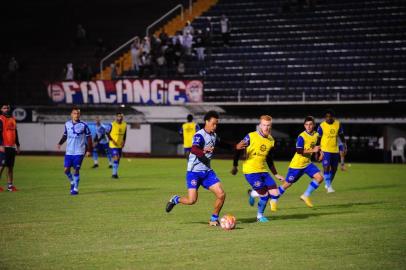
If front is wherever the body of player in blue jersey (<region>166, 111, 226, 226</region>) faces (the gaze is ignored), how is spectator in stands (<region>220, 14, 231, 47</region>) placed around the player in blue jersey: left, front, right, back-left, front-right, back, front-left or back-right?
back-left

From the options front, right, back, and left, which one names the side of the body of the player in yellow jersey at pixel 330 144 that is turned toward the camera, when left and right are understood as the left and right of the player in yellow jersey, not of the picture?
front

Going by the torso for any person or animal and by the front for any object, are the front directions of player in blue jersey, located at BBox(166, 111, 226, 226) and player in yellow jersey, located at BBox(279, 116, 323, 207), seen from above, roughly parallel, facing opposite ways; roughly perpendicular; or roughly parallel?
roughly parallel

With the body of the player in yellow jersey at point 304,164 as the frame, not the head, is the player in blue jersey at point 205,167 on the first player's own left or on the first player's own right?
on the first player's own right

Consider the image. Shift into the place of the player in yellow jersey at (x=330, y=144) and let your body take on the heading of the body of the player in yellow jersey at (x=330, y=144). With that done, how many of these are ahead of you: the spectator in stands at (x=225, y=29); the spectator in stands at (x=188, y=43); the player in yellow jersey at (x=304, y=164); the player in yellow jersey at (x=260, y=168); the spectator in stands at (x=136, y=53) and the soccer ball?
3

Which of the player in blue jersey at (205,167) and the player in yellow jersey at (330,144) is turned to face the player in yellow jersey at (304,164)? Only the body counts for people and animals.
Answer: the player in yellow jersey at (330,144)

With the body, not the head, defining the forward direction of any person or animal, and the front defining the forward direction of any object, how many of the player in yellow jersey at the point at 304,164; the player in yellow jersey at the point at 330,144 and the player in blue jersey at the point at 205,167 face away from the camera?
0

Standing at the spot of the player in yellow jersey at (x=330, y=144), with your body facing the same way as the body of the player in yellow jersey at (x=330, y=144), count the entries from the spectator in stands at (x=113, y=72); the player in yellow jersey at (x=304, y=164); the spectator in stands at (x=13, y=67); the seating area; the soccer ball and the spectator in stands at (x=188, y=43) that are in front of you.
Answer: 2

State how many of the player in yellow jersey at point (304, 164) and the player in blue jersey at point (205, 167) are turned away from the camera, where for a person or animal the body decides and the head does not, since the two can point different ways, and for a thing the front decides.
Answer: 0

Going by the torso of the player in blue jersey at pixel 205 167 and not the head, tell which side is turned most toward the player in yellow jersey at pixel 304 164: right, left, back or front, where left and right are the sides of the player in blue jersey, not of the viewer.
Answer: left

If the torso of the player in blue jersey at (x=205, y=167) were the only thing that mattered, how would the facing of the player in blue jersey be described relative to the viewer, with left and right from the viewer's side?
facing the viewer and to the right of the viewer

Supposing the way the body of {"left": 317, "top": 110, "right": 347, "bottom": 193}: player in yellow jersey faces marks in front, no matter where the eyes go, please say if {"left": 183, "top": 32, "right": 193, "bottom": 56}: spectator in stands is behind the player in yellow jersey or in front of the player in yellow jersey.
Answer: behind

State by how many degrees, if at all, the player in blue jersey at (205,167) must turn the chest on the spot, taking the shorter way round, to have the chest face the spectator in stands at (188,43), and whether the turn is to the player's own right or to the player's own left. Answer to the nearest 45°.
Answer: approximately 135° to the player's own left
